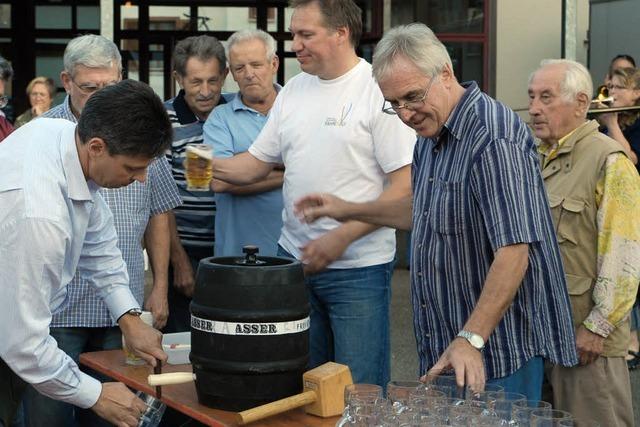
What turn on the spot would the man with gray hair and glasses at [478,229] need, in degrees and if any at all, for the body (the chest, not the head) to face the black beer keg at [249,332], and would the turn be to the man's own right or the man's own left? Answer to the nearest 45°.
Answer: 0° — they already face it

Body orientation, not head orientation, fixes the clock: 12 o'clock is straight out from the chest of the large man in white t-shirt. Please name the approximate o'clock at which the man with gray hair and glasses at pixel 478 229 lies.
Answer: The man with gray hair and glasses is roughly at 10 o'clock from the large man in white t-shirt.

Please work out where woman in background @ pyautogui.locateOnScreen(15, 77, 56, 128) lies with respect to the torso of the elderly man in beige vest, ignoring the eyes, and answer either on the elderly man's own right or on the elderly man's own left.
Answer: on the elderly man's own right

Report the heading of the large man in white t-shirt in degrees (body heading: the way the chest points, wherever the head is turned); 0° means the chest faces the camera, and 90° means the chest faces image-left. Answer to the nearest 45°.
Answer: approximately 45°

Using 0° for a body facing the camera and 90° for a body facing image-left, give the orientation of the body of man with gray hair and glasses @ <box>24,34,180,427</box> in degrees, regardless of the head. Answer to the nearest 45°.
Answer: approximately 315°

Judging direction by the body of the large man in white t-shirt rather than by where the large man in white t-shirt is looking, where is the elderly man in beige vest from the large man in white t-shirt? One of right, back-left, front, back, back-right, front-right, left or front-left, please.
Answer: back-left

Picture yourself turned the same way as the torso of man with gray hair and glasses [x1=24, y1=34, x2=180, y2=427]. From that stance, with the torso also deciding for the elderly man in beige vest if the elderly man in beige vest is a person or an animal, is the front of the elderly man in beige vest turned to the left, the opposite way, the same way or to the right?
to the right

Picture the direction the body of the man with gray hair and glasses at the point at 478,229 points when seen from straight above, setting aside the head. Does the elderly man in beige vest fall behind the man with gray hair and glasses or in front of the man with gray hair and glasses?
behind
